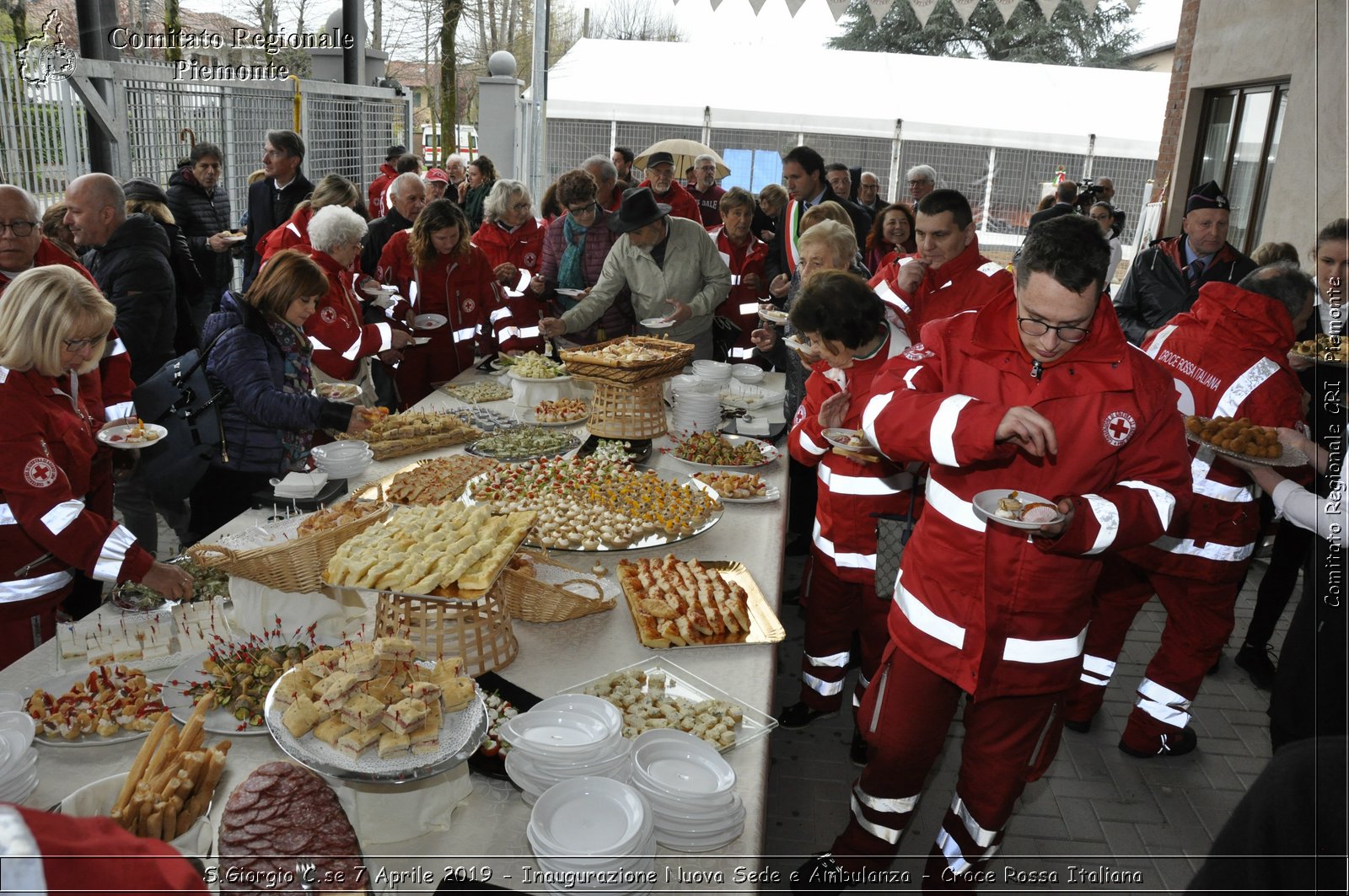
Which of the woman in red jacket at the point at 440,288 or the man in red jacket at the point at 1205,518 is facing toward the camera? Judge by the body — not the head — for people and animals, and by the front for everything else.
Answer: the woman in red jacket

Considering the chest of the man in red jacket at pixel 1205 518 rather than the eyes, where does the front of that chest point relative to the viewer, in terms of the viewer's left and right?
facing away from the viewer and to the right of the viewer

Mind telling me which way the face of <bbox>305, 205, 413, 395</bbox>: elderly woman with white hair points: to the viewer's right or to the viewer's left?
to the viewer's right

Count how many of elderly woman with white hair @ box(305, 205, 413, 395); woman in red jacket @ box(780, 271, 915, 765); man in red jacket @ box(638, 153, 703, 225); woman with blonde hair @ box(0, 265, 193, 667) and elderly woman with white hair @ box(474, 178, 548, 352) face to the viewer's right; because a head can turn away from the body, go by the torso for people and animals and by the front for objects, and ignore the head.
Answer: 2

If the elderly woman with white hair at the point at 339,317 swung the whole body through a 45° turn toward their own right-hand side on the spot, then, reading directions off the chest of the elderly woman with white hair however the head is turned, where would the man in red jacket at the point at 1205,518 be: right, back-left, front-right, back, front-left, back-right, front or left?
front

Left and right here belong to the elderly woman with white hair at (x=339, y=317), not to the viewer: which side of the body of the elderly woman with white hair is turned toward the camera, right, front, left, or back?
right

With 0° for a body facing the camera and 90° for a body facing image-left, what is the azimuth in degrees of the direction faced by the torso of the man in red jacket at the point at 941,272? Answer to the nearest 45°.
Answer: approximately 45°

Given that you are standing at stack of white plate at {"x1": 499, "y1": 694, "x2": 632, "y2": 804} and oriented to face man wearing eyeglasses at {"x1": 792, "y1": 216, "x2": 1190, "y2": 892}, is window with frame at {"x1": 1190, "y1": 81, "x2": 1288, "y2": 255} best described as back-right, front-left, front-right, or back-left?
front-left

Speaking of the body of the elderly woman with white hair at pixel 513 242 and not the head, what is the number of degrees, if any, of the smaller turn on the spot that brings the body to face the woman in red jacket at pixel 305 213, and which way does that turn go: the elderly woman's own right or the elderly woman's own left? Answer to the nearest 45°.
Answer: approximately 45° to the elderly woman's own right

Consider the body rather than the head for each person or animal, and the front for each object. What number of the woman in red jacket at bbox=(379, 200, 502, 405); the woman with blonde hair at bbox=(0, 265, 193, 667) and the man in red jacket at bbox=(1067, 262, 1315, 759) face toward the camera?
1

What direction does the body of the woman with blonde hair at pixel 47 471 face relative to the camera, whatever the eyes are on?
to the viewer's right

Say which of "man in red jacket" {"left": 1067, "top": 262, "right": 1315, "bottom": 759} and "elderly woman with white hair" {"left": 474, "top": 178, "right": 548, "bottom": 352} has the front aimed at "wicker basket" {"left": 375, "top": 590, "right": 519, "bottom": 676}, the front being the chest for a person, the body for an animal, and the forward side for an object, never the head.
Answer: the elderly woman with white hair

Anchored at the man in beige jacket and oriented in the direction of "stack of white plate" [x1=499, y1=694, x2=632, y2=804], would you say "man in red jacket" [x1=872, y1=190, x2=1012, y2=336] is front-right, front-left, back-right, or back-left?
front-left

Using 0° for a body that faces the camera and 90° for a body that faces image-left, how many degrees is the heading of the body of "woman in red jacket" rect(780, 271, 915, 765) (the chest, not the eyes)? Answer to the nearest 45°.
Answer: approximately 45°

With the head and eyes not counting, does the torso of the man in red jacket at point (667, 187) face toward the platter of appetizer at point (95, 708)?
yes

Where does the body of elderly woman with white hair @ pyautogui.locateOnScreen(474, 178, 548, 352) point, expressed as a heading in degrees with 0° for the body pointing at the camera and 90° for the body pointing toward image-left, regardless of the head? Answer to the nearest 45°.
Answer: approximately 0°

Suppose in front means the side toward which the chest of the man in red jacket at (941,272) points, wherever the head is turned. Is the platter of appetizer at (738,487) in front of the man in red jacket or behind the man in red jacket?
in front

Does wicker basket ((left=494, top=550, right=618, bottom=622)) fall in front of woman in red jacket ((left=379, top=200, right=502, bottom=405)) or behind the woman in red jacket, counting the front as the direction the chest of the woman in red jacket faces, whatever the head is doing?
in front

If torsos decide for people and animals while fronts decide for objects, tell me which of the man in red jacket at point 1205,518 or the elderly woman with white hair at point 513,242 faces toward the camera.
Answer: the elderly woman with white hair
